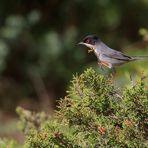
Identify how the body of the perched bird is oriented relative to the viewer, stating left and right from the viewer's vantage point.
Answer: facing to the left of the viewer
